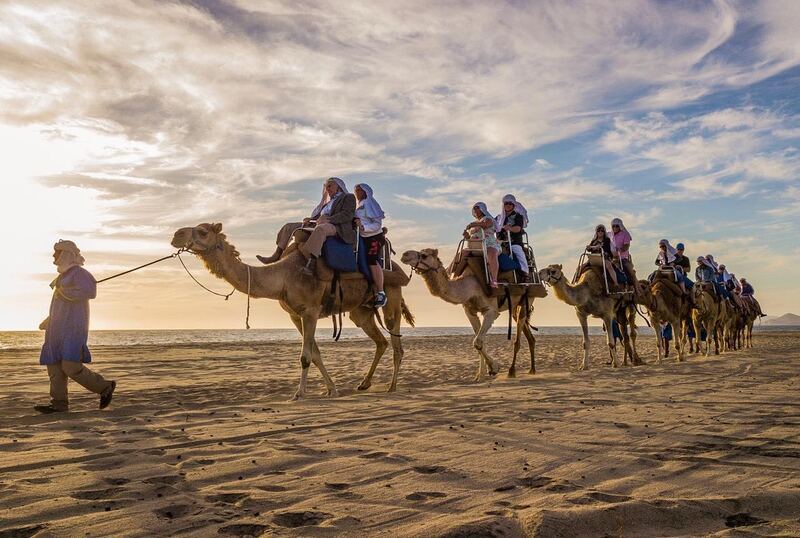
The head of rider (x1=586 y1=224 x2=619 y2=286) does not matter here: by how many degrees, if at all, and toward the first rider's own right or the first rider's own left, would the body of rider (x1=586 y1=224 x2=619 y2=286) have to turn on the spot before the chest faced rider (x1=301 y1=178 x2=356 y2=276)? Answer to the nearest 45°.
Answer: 0° — they already face them

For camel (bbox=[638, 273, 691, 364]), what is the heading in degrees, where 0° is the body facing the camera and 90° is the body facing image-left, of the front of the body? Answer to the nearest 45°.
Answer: approximately 45°

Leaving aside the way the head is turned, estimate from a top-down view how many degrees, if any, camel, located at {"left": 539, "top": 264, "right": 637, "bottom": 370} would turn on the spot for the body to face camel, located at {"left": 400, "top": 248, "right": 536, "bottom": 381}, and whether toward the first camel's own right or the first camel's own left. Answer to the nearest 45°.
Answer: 0° — it already faces it

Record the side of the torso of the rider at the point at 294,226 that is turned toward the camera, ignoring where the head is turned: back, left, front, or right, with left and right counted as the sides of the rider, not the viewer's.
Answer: left

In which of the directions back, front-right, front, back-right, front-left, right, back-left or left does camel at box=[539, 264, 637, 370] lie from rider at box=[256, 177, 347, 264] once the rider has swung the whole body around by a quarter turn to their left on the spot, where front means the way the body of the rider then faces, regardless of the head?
back-left

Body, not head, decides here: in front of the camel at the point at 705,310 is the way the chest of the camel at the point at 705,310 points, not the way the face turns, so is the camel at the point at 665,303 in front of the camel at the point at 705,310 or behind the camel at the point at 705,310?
in front

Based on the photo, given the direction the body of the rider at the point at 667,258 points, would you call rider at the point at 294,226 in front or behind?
in front

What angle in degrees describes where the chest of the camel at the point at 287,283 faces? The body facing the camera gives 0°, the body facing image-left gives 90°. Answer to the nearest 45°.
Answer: approximately 90°
